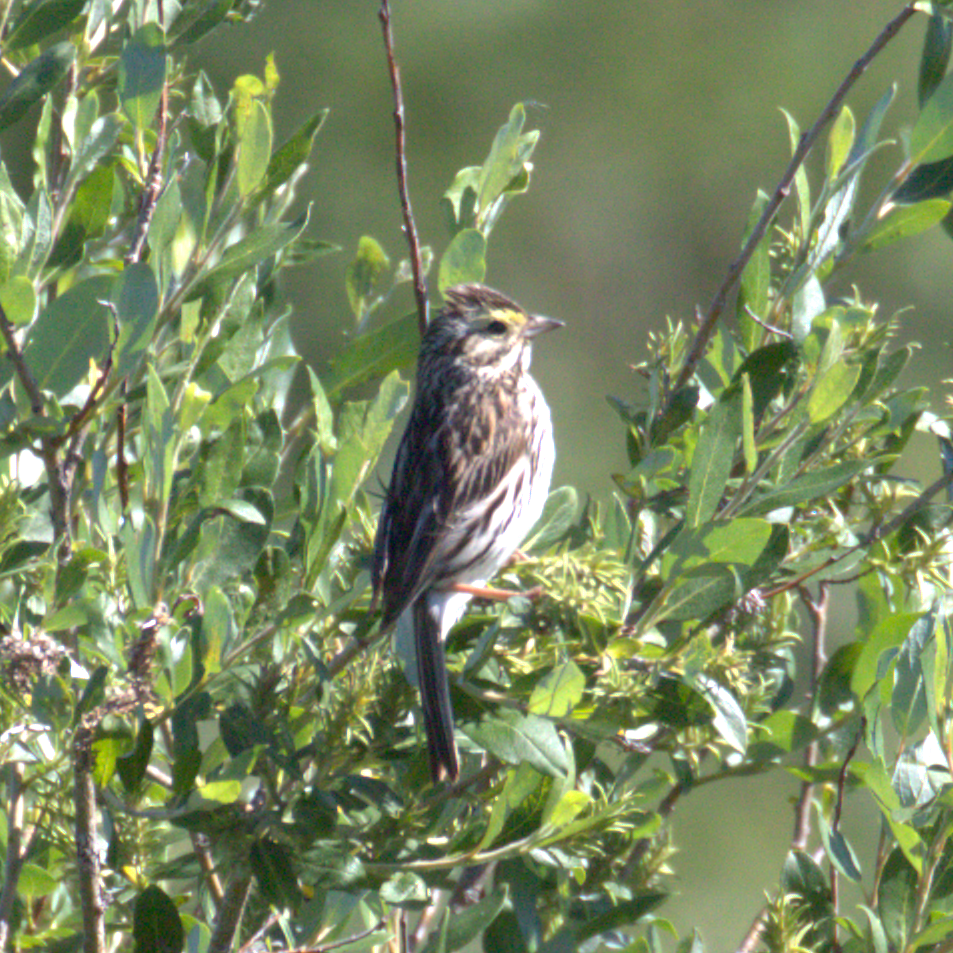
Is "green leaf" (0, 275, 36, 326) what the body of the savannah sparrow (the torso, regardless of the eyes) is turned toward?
no

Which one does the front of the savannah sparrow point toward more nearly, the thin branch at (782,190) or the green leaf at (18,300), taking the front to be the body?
the thin branch

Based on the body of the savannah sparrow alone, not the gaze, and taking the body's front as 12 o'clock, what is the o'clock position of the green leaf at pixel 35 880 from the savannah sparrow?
The green leaf is roughly at 4 o'clock from the savannah sparrow.

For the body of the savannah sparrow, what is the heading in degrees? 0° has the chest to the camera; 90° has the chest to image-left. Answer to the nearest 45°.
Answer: approximately 270°

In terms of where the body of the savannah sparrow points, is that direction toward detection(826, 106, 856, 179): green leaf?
no

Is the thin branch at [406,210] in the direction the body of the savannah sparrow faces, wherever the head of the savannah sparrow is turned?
no

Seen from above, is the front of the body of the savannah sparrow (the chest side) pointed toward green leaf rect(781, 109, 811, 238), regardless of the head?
no

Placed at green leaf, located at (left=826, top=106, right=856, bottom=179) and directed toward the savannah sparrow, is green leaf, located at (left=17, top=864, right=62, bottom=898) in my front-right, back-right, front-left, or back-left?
front-left
